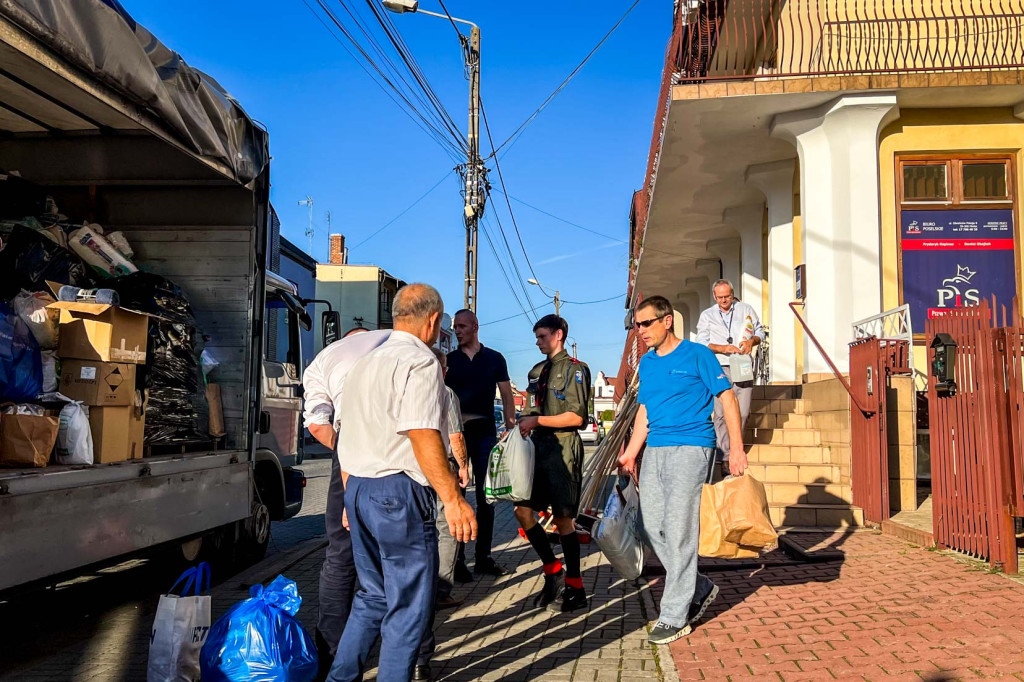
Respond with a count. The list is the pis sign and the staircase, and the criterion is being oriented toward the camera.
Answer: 2

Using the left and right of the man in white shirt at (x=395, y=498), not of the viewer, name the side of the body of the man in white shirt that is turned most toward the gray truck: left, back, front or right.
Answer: left

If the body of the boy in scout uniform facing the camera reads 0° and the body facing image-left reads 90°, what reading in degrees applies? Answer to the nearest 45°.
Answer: approximately 45°

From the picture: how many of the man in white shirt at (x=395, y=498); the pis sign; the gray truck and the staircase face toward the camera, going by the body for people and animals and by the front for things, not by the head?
2

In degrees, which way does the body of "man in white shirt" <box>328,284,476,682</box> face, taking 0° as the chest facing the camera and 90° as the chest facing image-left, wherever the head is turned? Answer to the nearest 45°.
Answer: approximately 225°

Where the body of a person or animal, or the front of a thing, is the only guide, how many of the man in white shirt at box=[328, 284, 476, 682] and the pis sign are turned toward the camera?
1
